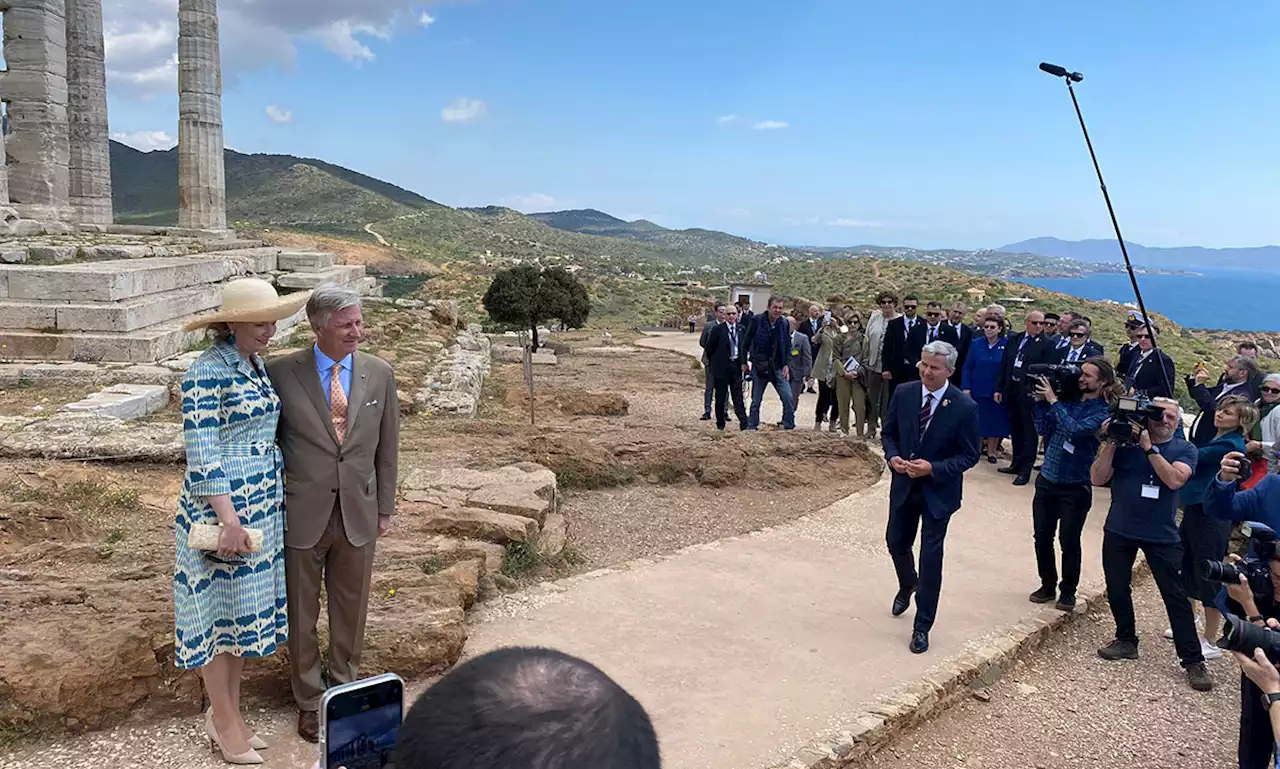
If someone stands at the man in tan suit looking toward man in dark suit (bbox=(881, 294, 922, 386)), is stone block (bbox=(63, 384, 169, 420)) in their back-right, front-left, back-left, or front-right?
front-left

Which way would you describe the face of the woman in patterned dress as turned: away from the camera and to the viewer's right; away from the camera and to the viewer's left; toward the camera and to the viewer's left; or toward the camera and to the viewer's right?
toward the camera and to the viewer's right

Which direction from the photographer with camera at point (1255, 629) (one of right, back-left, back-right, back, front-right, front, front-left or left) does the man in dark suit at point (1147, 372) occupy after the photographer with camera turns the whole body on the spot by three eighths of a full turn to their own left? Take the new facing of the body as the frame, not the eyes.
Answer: back-left

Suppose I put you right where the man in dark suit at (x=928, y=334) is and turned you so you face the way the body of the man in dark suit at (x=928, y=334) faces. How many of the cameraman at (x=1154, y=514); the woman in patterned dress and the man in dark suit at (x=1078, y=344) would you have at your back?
0

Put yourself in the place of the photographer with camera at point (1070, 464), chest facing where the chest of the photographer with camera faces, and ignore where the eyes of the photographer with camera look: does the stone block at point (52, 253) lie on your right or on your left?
on your right

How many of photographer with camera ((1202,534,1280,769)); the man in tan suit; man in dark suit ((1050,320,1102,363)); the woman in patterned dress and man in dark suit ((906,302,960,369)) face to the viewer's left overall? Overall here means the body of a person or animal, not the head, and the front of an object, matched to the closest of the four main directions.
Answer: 1

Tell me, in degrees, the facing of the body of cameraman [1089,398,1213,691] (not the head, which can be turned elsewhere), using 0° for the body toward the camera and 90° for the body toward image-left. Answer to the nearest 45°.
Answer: approximately 45°

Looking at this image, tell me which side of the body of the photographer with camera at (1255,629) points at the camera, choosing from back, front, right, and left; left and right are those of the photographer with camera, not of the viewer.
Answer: left

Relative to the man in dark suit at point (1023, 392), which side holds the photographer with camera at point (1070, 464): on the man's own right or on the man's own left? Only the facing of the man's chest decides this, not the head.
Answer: on the man's own left

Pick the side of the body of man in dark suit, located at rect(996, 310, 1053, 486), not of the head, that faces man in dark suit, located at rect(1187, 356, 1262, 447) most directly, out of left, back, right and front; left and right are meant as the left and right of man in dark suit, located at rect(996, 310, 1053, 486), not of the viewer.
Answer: left

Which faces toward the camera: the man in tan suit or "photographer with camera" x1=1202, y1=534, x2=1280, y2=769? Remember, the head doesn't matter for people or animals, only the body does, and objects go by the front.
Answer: the man in tan suit

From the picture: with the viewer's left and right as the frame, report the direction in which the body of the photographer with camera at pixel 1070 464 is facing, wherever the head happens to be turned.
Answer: facing the viewer and to the left of the viewer

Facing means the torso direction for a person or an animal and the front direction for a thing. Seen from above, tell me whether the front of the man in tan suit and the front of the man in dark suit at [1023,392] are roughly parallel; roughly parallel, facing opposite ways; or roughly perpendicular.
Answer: roughly perpendicular

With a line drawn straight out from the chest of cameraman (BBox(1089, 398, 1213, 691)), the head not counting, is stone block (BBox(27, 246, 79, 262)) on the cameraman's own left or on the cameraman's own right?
on the cameraman's own right

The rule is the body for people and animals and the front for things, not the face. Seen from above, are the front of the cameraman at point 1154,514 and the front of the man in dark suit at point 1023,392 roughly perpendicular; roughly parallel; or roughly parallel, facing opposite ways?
roughly parallel

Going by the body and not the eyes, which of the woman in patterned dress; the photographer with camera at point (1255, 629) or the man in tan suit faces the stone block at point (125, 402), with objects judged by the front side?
the photographer with camera

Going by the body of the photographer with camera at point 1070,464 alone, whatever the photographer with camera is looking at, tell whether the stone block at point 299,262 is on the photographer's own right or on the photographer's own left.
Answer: on the photographer's own right

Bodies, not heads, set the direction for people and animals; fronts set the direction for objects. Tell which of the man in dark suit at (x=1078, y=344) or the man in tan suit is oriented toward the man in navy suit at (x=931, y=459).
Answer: the man in dark suit

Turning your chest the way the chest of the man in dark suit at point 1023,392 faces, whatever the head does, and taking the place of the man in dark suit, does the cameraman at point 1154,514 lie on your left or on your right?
on your left

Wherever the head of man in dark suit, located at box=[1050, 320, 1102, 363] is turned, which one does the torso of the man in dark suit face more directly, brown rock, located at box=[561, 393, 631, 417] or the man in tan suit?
the man in tan suit

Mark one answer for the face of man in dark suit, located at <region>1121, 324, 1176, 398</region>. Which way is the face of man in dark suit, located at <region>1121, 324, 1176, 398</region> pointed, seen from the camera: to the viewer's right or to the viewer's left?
to the viewer's left

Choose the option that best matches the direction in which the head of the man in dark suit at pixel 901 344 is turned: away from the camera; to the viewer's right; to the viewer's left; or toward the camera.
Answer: toward the camera

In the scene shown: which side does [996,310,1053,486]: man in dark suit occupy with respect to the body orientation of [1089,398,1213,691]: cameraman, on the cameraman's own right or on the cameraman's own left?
on the cameraman's own right
